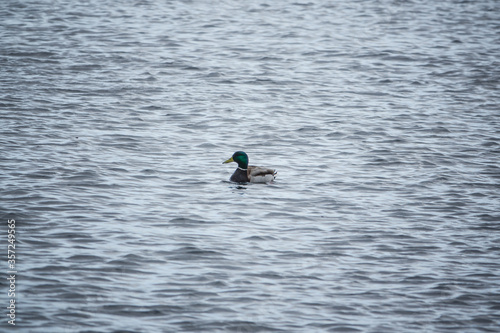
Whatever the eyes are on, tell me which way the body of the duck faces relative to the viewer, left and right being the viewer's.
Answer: facing to the left of the viewer
